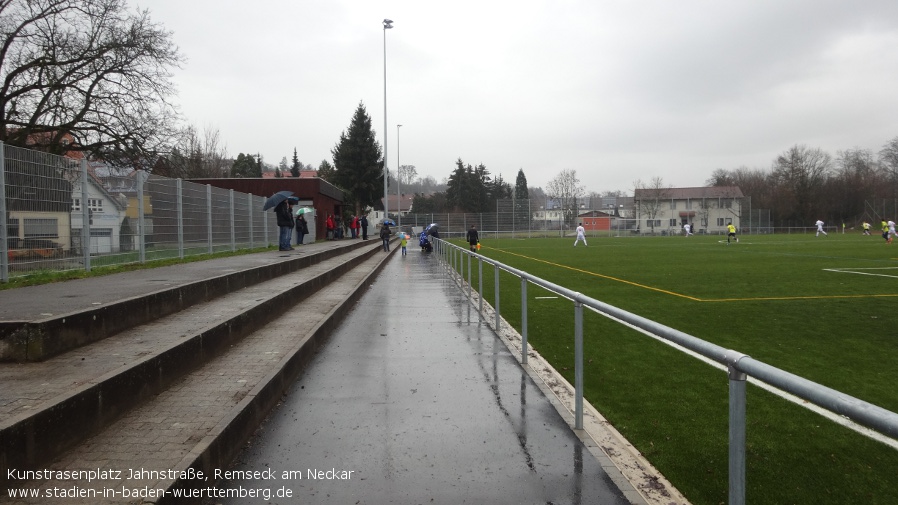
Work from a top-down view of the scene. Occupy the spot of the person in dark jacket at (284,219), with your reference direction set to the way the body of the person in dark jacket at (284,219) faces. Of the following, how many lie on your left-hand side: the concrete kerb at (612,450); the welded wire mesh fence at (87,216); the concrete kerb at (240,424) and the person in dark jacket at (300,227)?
1

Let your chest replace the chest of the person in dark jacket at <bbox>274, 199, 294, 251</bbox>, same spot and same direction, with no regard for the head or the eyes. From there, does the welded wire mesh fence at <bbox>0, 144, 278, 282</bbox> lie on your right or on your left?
on your right

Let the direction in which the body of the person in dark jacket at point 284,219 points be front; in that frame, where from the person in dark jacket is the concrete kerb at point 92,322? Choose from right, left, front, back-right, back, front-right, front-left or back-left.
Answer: right

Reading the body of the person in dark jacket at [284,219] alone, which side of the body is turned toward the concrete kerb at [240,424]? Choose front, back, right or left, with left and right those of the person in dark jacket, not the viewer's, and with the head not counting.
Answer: right

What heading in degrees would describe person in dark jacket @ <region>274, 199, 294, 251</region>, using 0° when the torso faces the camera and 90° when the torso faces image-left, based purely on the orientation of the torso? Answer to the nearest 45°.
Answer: approximately 270°

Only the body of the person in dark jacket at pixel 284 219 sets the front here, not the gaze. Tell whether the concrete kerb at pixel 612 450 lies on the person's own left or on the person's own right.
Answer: on the person's own right

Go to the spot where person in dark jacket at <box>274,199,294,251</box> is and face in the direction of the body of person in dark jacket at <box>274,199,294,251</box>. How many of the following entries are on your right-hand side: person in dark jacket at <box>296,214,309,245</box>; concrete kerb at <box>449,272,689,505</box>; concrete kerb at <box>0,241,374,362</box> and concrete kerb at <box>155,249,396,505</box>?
3
